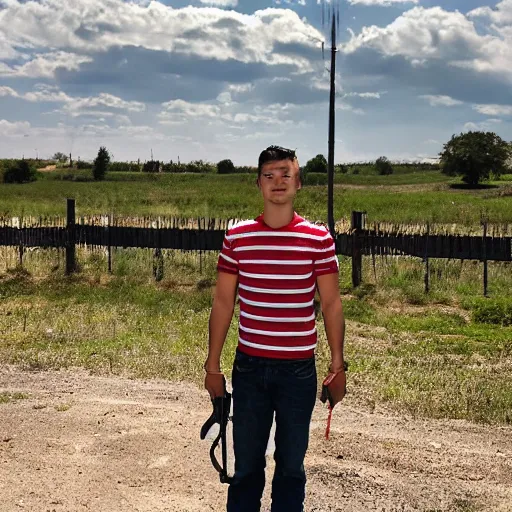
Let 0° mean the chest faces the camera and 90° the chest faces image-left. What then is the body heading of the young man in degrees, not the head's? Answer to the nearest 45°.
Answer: approximately 0°

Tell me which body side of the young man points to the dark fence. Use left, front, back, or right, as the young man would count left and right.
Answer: back
